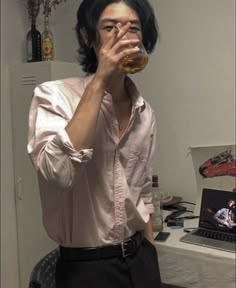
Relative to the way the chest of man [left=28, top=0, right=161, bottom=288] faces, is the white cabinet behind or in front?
behind

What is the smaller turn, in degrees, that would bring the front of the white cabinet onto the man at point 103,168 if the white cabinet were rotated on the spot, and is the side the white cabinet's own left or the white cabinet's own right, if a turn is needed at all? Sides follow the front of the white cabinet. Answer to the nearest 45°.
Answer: approximately 45° to the white cabinet's own left

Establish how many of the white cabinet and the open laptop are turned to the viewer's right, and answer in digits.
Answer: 0

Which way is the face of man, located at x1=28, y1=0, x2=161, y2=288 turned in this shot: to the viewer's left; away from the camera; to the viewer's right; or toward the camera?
toward the camera

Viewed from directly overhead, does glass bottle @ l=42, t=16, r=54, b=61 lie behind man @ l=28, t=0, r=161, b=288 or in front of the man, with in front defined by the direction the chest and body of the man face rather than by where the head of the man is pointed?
behind

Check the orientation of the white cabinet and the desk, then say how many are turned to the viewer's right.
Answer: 0

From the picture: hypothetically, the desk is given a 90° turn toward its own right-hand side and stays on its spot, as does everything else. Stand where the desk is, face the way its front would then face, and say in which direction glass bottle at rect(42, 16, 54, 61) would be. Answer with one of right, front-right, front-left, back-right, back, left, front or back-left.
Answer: front

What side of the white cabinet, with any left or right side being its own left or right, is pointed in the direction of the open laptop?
left

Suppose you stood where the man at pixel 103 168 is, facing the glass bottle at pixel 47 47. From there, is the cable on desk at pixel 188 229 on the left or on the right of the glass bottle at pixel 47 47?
right

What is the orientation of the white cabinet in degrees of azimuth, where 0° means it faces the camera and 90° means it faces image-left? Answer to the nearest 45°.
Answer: approximately 45°

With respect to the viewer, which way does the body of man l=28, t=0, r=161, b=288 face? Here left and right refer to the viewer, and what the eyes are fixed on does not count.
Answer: facing the viewer and to the right of the viewer

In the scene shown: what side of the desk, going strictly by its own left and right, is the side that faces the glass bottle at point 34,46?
right
